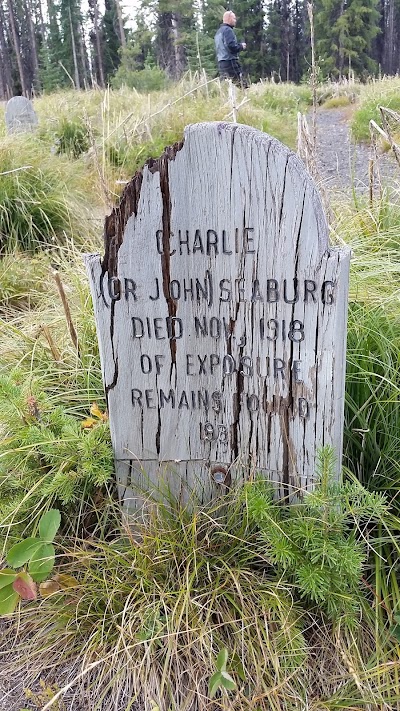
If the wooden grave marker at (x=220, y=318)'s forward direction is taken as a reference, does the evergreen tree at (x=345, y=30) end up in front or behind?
behind

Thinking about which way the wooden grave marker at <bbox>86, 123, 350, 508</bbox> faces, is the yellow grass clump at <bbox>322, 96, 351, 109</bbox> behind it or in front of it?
behind

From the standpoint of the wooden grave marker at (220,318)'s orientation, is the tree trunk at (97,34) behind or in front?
behind

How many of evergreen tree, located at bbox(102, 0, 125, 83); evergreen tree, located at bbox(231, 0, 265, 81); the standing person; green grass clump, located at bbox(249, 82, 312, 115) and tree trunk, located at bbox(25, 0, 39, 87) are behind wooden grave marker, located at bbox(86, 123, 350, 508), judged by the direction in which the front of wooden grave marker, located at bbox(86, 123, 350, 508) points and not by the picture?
5

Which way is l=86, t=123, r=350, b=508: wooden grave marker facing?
toward the camera

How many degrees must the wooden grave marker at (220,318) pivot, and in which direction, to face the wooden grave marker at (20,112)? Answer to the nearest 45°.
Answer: approximately 180°

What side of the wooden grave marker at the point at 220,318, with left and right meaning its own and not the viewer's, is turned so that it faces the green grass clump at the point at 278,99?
back

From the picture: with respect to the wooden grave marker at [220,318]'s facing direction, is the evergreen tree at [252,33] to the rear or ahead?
to the rear

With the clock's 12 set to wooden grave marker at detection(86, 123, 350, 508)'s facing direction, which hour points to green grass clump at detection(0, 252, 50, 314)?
The green grass clump is roughly at 5 o'clock from the wooden grave marker.

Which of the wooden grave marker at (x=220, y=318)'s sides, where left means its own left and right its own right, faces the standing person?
back

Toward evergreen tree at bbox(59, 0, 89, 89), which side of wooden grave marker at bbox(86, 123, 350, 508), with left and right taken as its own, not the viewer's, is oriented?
back
